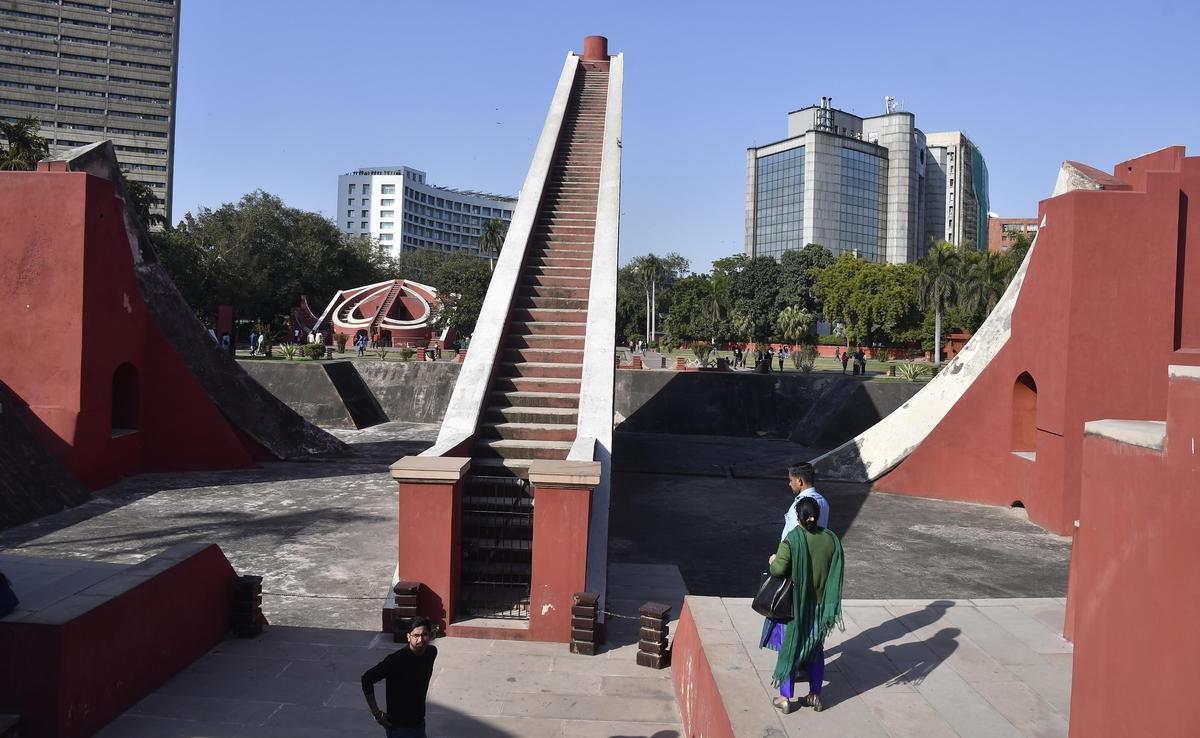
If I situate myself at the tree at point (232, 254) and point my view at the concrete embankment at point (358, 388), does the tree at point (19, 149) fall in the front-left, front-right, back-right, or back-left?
front-right

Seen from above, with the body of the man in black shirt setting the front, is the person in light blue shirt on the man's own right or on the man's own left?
on the man's own left

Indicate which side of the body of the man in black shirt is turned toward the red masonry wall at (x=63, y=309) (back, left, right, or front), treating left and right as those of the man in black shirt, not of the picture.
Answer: back

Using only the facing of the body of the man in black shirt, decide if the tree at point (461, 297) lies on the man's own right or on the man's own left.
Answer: on the man's own left

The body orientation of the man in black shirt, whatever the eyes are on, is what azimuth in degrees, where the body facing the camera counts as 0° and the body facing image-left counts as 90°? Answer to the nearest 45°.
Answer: approximately 315°

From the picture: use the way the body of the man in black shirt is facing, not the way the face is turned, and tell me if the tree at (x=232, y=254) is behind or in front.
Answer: behind

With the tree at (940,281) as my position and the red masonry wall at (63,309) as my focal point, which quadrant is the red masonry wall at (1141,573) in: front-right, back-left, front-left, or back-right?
front-left

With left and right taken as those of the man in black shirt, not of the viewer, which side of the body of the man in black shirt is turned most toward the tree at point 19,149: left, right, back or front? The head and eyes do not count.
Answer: back

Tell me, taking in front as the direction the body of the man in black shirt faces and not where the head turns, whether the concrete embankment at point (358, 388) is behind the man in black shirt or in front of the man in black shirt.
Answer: behind
